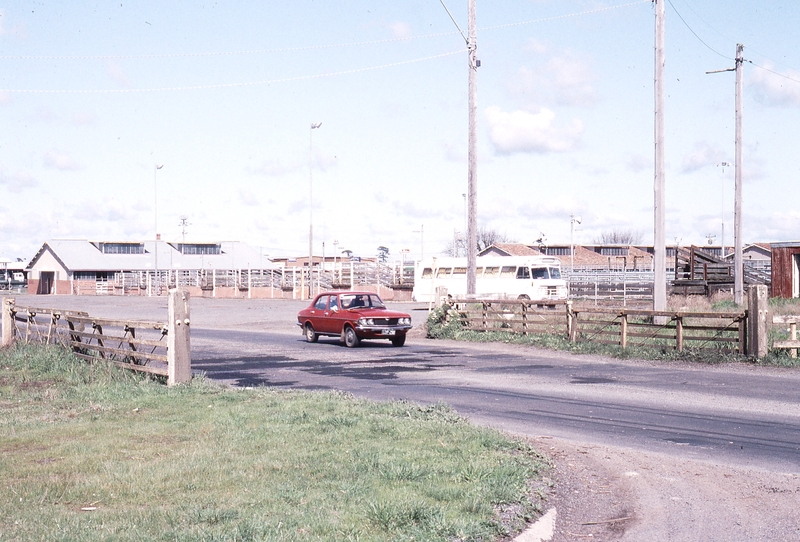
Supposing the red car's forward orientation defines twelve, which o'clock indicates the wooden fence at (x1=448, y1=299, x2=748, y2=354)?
The wooden fence is roughly at 11 o'clock from the red car.

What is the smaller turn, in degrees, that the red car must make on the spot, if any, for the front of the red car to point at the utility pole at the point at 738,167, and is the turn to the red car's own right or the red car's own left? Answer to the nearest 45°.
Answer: approximately 90° to the red car's own left

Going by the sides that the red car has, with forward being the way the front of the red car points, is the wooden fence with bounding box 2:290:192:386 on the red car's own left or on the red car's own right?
on the red car's own right

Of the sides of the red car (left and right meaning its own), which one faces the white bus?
left

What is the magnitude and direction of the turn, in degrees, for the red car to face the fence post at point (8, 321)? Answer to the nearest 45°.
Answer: approximately 135° to its right

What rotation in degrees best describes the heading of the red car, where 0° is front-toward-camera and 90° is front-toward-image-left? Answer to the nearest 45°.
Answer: approximately 315°

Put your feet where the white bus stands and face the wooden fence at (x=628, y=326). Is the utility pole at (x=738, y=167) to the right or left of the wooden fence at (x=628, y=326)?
left

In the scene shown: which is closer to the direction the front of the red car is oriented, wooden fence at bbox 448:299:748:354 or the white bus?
the wooden fence

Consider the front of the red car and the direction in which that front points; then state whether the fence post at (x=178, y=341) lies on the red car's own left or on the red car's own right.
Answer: on the red car's own right

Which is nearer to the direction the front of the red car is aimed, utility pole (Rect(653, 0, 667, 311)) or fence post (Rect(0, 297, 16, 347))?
the utility pole

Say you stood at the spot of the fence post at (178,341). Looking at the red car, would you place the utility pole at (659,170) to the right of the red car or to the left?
right

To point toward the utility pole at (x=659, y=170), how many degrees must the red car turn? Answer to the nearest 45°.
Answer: approximately 45° to its left

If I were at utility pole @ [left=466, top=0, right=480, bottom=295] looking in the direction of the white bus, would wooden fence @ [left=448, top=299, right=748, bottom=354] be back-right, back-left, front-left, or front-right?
back-right

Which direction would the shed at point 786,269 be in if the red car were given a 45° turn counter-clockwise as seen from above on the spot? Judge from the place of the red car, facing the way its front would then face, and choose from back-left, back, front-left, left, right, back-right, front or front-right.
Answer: front-left
